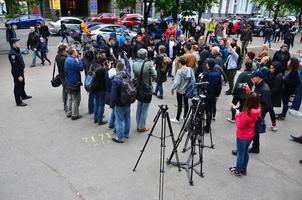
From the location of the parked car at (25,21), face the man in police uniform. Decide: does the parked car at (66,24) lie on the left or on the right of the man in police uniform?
left

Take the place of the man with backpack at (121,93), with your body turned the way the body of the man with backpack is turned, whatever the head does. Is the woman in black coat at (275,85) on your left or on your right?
on your right

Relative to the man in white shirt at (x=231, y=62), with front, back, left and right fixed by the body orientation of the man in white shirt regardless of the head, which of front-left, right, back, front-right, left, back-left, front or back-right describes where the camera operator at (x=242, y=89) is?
left

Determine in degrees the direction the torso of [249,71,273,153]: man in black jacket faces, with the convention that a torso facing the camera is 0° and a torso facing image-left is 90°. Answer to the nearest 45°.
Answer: approximately 90°

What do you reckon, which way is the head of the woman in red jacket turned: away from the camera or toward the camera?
away from the camera

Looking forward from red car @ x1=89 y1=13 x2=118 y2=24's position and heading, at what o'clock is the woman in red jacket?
The woman in red jacket is roughly at 9 o'clock from the red car.

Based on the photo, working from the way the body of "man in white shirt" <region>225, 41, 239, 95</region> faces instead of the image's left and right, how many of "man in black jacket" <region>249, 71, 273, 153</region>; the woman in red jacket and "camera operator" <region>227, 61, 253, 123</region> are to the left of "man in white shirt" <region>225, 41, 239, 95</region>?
3

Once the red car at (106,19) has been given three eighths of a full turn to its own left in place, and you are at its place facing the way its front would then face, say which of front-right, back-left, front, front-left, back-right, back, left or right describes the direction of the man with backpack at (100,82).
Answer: front-right

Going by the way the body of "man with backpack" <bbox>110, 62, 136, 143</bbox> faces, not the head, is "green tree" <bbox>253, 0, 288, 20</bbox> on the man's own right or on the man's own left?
on the man's own right

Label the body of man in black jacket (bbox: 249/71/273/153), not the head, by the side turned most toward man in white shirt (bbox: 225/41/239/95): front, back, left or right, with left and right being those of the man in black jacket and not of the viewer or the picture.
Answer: right

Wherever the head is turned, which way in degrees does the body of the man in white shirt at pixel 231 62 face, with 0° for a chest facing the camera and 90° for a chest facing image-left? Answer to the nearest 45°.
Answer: approximately 90°

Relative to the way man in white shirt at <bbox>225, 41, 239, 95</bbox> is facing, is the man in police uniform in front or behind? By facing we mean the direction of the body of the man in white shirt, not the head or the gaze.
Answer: in front

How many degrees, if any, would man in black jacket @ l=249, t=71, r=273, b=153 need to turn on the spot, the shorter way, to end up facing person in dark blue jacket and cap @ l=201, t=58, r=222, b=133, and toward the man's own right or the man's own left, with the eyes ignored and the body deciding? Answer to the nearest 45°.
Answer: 0° — they already face them

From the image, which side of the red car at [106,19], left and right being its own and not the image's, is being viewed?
left

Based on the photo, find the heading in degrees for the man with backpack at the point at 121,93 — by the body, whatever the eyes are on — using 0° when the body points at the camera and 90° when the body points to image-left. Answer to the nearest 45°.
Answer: approximately 135°
